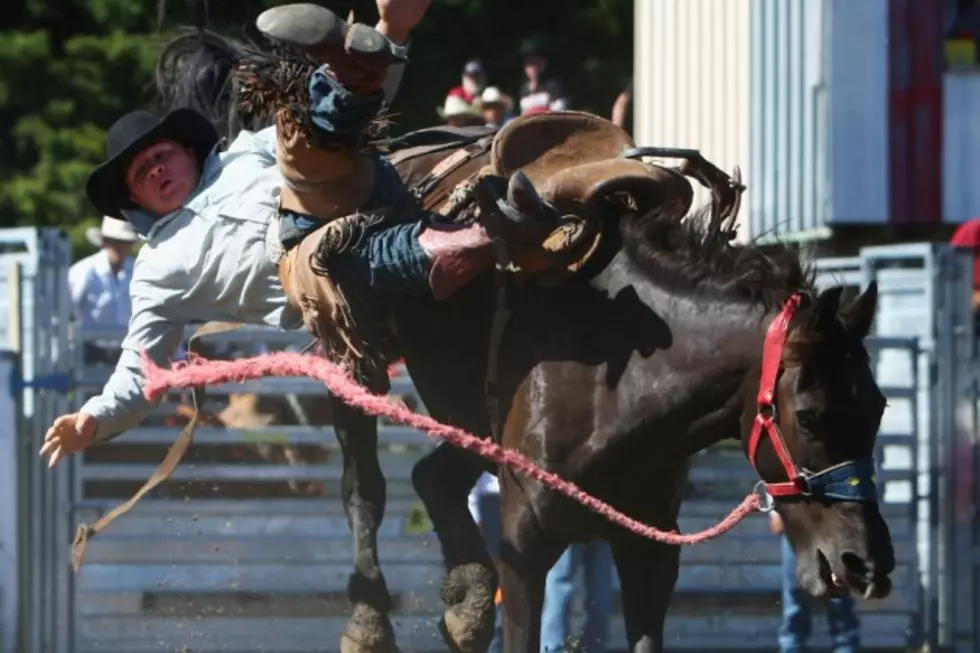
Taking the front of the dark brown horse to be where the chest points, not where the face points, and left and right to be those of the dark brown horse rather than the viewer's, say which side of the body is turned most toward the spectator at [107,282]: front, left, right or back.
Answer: back

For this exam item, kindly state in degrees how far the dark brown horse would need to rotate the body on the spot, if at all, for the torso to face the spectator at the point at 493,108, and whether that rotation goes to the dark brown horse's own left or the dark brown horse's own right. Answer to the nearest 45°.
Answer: approximately 135° to the dark brown horse's own left

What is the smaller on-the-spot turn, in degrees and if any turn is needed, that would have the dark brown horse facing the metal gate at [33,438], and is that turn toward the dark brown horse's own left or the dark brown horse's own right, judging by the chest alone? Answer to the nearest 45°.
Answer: approximately 180°

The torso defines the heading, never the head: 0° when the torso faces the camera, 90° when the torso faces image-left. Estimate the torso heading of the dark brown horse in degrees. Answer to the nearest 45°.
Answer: approximately 315°

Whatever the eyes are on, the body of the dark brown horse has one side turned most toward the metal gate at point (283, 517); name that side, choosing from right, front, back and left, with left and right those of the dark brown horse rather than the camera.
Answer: back

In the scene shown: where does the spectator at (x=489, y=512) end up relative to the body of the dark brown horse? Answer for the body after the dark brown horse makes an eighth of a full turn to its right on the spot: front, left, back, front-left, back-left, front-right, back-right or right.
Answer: back

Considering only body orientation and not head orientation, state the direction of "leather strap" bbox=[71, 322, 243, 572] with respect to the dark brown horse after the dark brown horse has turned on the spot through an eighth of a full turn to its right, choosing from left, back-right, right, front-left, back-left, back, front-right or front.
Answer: back-right

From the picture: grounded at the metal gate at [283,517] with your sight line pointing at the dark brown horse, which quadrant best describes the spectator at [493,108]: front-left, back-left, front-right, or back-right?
back-left

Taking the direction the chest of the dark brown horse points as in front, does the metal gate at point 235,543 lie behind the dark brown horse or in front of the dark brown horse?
behind
